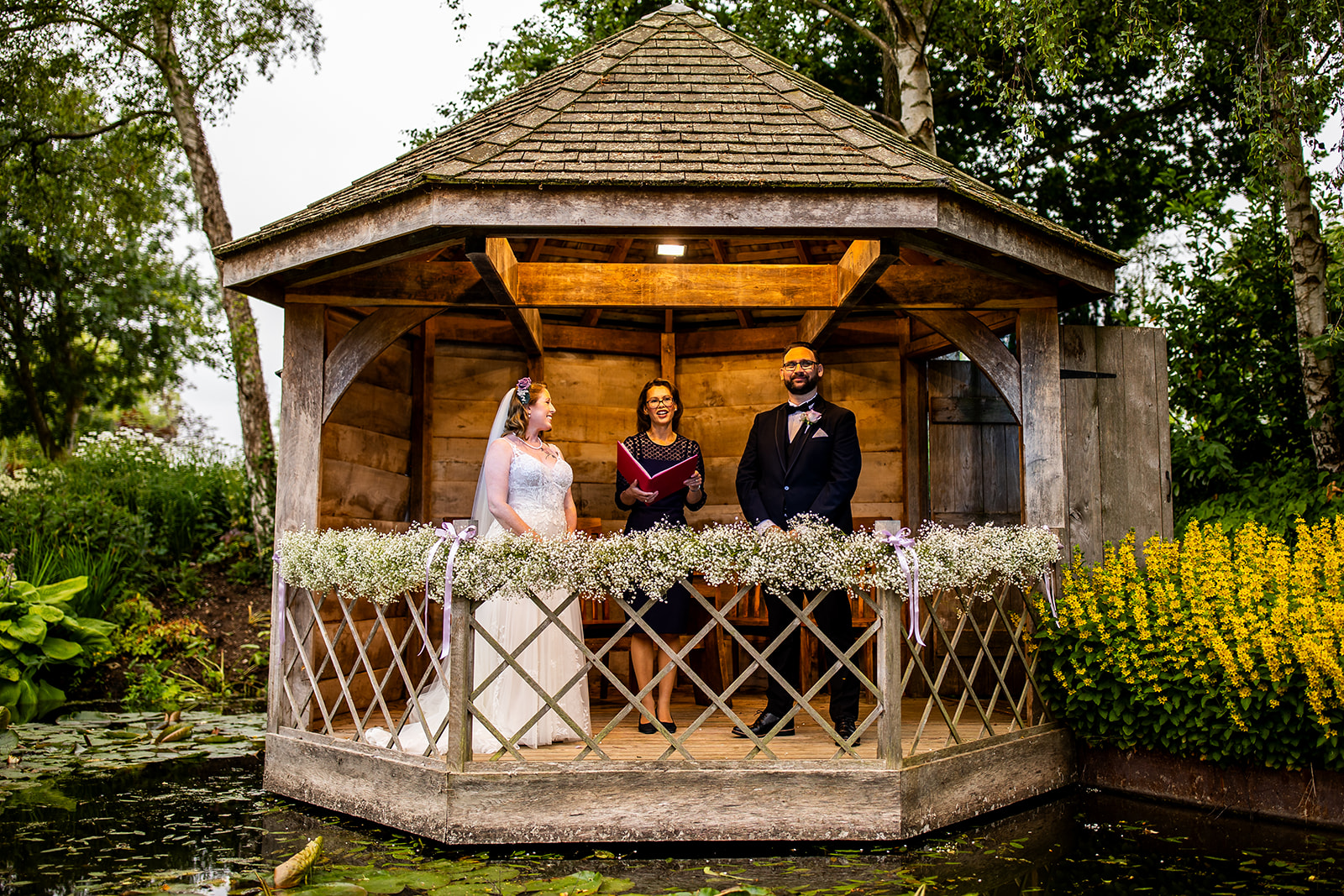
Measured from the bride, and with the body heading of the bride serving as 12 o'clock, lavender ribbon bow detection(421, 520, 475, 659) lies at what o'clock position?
The lavender ribbon bow is roughly at 2 o'clock from the bride.

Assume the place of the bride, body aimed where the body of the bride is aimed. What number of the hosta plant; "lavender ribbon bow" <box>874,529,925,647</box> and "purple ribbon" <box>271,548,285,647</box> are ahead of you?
1

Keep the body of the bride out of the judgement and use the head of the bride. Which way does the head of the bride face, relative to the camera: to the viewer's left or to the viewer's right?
to the viewer's right

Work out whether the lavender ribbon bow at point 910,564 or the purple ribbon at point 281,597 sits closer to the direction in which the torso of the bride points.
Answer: the lavender ribbon bow

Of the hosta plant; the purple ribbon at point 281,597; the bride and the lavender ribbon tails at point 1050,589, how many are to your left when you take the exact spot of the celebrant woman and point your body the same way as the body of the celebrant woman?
1

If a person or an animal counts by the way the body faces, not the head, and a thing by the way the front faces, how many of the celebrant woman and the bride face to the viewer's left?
0

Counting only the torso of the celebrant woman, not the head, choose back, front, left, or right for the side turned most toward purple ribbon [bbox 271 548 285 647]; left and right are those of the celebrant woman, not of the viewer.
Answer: right

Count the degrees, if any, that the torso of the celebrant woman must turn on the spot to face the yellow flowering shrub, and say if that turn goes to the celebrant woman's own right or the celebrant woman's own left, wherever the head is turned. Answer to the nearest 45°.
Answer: approximately 90° to the celebrant woman's own left

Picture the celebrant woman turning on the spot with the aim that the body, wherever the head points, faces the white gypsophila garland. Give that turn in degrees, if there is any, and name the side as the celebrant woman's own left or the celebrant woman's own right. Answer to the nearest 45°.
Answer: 0° — they already face it

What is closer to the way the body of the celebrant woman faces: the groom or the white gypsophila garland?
the white gypsophila garland

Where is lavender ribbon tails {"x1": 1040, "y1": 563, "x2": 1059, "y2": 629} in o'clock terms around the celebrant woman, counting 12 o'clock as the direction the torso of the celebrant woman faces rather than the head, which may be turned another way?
The lavender ribbon tails is roughly at 9 o'clock from the celebrant woman.

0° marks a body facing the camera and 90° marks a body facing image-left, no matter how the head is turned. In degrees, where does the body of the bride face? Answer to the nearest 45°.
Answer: approximately 315°
